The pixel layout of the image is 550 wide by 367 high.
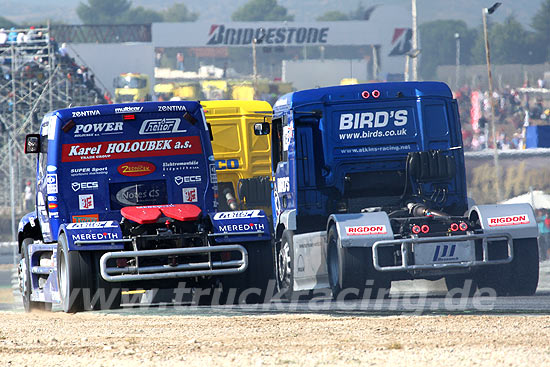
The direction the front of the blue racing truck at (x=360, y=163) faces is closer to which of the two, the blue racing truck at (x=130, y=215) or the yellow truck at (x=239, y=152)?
the yellow truck

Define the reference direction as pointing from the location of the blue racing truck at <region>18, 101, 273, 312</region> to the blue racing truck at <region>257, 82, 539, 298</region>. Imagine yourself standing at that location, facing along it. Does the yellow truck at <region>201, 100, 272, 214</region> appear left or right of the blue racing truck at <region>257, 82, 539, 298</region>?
left

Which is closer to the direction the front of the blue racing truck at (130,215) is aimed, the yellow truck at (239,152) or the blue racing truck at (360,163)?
the yellow truck

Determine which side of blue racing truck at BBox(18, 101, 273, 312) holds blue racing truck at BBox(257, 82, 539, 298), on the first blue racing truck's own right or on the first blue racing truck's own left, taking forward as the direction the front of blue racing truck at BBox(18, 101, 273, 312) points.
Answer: on the first blue racing truck's own right

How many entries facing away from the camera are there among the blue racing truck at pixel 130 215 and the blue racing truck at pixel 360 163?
2

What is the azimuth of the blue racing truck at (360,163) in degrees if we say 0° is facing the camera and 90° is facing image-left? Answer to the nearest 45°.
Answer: approximately 180°

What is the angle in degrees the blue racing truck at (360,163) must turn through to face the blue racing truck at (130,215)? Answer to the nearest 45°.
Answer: approximately 135° to its left

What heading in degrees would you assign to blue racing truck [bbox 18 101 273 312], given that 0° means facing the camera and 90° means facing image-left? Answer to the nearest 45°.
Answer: approximately 180°

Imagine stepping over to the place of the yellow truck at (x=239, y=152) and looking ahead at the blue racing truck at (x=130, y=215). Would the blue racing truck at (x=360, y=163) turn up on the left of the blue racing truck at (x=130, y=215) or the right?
left
